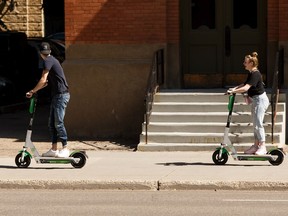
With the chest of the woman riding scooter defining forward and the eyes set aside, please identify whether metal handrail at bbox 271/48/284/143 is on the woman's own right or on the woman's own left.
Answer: on the woman's own right

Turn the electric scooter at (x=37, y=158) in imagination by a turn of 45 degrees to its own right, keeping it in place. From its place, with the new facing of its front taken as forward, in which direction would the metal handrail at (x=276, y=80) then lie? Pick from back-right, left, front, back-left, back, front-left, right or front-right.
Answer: right

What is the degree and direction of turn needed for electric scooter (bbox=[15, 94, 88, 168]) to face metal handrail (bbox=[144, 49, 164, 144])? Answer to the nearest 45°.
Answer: approximately 135° to its right

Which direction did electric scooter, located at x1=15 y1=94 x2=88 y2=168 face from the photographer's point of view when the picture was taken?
facing to the left of the viewer

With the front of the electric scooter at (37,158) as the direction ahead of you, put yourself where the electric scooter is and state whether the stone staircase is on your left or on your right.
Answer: on your right

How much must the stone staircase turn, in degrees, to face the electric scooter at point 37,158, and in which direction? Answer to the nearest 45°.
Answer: approximately 45° to its right

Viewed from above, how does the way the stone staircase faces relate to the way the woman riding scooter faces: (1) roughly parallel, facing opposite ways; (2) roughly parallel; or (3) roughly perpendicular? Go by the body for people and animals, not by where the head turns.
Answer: roughly perpendicular

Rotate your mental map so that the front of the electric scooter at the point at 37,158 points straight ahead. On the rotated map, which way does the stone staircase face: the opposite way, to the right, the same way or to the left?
to the left

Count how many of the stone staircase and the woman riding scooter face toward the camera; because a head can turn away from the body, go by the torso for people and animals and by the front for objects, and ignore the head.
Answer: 1

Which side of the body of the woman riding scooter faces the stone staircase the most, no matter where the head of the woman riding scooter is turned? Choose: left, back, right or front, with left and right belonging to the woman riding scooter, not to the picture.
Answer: right

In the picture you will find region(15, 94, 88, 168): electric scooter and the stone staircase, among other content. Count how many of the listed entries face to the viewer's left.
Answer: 1

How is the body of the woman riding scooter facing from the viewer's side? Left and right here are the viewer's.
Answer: facing to the left of the viewer

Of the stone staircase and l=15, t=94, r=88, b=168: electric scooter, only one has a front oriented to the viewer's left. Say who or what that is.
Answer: the electric scooter

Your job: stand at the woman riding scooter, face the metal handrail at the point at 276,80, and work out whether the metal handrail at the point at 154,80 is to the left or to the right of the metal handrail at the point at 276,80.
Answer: left
